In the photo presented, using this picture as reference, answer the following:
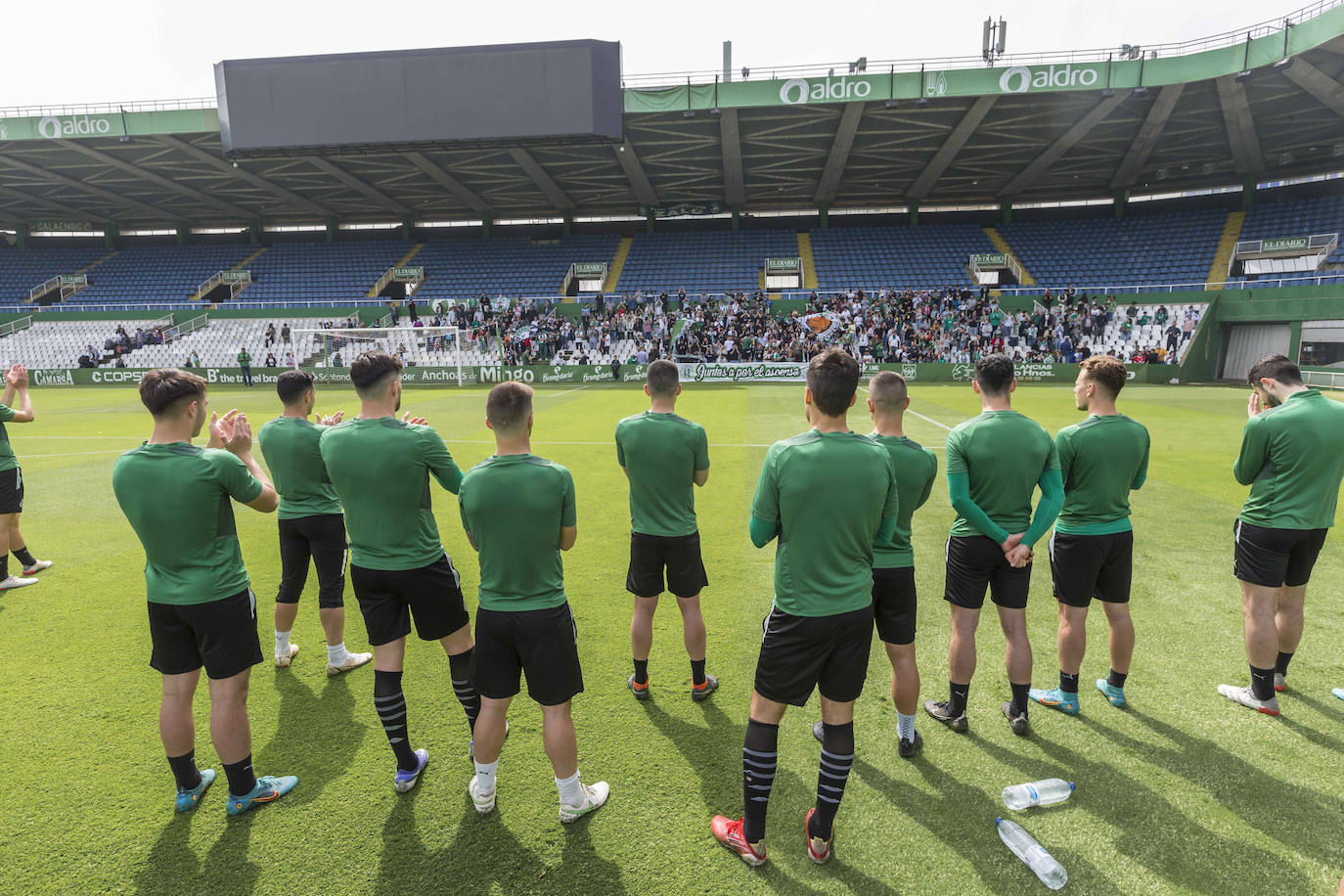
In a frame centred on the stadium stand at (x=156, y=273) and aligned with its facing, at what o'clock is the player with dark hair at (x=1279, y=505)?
The player with dark hair is roughly at 12 o'clock from the stadium stand.

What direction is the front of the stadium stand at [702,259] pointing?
toward the camera

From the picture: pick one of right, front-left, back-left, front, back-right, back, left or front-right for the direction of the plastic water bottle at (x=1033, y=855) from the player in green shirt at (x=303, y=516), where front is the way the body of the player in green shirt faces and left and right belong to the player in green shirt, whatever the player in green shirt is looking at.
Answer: right

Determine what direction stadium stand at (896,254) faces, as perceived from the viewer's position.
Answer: facing the viewer

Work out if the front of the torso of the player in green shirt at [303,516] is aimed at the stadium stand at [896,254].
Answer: yes

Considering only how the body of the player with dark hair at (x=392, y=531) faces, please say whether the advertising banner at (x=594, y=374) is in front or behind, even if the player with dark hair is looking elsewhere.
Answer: in front

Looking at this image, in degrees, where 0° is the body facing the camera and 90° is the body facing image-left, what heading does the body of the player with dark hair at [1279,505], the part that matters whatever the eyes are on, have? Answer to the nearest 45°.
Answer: approximately 135°

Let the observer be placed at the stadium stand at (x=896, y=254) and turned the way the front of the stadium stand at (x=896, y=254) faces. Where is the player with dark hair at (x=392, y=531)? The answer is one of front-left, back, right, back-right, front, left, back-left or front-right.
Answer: front

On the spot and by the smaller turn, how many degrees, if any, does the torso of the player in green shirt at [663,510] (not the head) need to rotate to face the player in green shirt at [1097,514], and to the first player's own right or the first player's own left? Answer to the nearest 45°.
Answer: approximately 90° to the first player's own right

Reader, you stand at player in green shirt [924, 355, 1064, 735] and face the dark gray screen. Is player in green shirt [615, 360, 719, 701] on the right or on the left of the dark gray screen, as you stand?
left

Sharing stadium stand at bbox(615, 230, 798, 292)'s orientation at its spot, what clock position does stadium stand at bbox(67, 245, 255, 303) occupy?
stadium stand at bbox(67, 245, 255, 303) is roughly at 3 o'clock from stadium stand at bbox(615, 230, 798, 292).

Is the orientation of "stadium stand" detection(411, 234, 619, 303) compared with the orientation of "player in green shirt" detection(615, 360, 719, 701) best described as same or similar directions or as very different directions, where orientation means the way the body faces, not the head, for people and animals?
very different directions

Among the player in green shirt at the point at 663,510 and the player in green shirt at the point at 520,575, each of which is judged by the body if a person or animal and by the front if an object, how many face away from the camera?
2

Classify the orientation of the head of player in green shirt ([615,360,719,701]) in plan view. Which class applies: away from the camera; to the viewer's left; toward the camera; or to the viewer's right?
away from the camera

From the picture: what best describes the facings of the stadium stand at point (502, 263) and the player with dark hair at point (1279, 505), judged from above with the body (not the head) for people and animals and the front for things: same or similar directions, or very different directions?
very different directions

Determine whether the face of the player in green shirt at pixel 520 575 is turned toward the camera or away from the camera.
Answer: away from the camera

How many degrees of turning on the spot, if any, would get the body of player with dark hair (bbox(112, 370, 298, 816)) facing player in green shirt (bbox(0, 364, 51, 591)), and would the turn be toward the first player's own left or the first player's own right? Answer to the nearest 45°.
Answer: approximately 45° to the first player's own left

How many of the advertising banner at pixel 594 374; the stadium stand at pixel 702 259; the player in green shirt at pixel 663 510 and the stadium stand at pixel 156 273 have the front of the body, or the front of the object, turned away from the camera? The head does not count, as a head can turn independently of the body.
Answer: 1

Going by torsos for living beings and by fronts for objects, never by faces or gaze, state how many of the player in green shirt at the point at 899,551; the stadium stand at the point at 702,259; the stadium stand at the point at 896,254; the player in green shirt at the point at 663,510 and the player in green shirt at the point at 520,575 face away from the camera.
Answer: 3

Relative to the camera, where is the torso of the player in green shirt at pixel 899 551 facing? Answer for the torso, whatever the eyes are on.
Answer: away from the camera

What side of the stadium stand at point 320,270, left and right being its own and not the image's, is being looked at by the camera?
front
